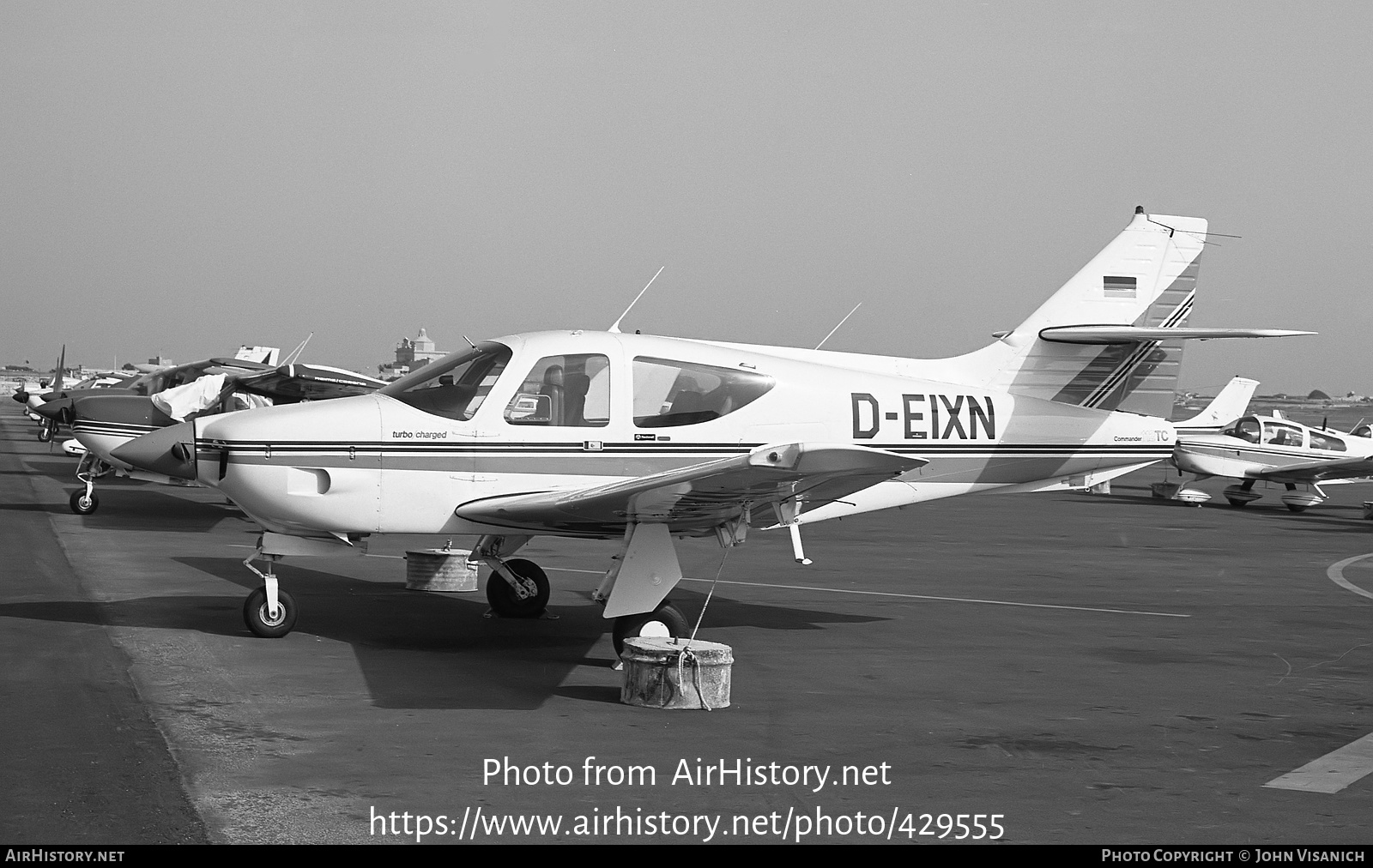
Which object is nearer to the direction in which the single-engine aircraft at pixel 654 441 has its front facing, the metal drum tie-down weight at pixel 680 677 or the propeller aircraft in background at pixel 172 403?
the propeller aircraft in background

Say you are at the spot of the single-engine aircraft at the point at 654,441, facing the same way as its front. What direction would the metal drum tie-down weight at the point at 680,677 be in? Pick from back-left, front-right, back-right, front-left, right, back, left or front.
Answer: left

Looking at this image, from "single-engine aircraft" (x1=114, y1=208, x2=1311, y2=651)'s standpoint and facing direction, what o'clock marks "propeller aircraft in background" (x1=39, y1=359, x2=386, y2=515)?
The propeller aircraft in background is roughly at 2 o'clock from the single-engine aircraft.

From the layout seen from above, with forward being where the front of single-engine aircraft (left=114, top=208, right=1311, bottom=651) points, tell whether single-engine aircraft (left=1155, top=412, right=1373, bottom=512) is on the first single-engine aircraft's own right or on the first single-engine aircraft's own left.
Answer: on the first single-engine aircraft's own right

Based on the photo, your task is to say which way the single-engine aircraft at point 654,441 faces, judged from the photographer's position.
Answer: facing to the left of the viewer

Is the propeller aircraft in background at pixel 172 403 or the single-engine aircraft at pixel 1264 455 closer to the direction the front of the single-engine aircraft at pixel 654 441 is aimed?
the propeller aircraft in background

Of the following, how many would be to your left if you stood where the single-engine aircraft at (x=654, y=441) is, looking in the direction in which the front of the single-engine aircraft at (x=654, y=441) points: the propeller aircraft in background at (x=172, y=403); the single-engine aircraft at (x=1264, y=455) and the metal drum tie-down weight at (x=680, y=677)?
1
